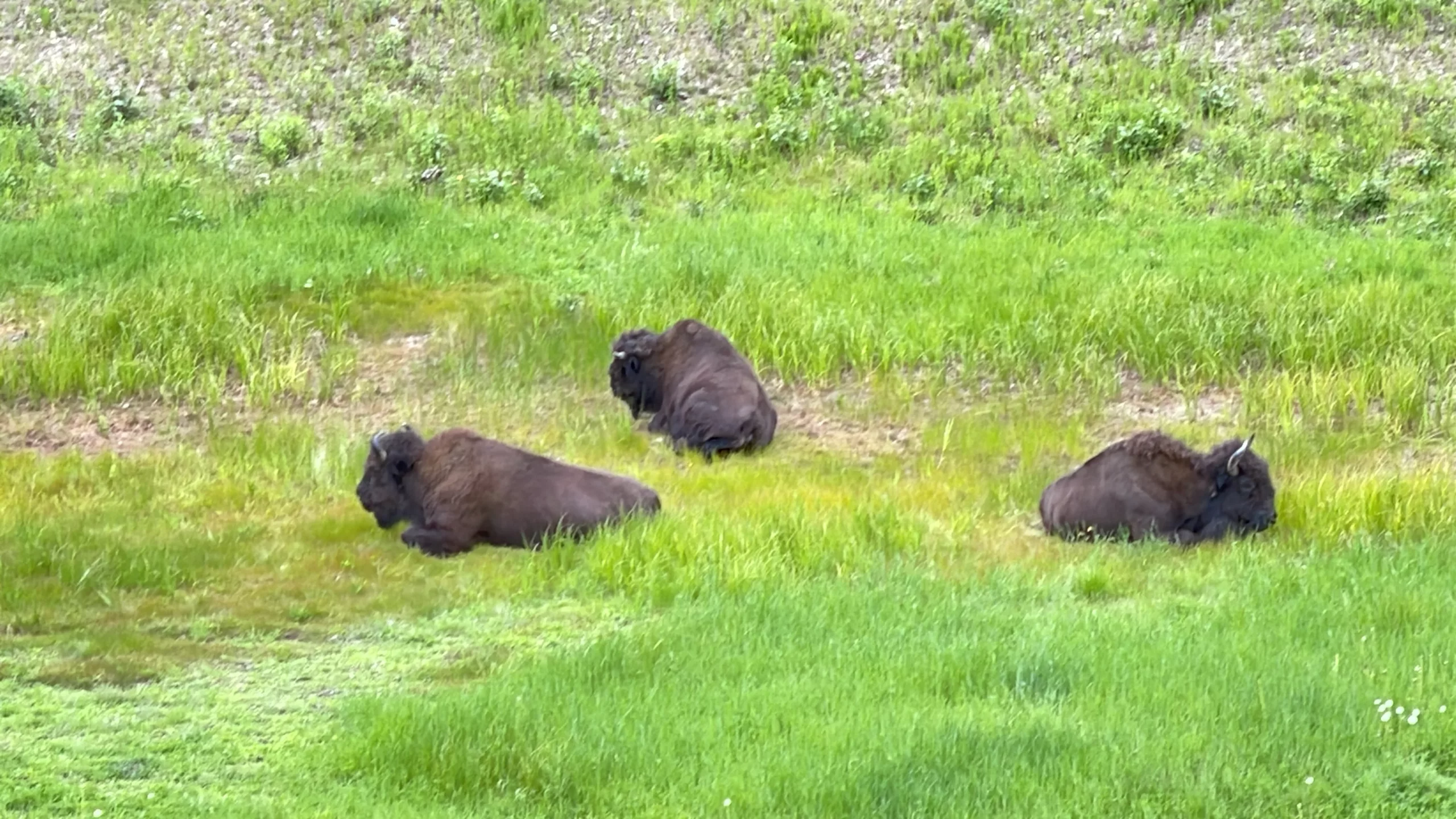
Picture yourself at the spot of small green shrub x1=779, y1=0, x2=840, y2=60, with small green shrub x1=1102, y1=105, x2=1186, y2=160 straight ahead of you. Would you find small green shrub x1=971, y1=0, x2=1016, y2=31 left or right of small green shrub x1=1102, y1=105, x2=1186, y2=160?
left

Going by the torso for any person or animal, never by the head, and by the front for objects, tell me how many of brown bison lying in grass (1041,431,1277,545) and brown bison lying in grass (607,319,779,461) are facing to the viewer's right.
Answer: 1

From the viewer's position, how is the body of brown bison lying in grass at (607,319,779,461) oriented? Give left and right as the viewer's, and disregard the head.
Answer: facing away from the viewer and to the left of the viewer

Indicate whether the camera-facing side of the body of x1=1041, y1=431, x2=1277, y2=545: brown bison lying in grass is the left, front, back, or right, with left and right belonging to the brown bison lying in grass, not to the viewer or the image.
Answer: right

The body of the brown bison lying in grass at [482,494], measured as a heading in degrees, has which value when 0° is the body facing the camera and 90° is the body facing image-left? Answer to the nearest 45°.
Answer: approximately 90°

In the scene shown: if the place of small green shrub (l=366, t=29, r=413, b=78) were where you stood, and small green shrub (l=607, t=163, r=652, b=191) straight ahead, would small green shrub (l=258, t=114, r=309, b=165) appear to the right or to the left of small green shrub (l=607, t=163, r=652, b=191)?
right

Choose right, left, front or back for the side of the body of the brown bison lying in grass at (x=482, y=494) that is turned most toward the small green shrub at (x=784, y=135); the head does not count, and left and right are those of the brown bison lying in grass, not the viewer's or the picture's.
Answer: right

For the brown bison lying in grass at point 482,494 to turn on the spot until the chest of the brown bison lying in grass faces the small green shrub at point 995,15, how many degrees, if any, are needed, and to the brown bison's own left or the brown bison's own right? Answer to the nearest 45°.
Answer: approximately 135° to the brown bison's own right

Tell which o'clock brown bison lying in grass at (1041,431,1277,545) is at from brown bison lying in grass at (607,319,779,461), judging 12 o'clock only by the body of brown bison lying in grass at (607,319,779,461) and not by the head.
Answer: brown bison lying in grass at (1041,431,1277,545) is roughly at 6 o'clock from brown bison lying in grass at (607,319,779,461).

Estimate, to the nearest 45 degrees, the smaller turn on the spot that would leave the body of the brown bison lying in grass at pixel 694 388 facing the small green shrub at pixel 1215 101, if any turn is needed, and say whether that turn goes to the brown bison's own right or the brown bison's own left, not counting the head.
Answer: approximately 90° to the brown bison's own right

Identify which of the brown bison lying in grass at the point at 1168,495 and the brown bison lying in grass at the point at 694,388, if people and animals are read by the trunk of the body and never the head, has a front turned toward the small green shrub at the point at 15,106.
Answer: the brown bison lying in grass at the point at 694,388

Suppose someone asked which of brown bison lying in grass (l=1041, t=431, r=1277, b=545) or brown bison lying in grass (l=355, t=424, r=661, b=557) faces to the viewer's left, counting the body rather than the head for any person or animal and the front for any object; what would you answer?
brown bison lying in grass (l=355, t=424, r=661, b=557)

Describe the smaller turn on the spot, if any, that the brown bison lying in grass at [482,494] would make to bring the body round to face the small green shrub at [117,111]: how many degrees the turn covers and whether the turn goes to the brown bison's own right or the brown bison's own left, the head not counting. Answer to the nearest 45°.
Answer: approximately 90° to the brown bison's own right

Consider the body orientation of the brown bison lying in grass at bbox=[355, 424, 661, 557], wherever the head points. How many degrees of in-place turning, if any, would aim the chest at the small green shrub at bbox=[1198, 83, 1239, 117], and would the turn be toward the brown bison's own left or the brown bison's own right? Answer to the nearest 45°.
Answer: approximately 135° to the brown bison's own right

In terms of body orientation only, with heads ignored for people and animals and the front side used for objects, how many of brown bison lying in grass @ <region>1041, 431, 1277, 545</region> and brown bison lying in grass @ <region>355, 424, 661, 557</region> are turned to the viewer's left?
1
